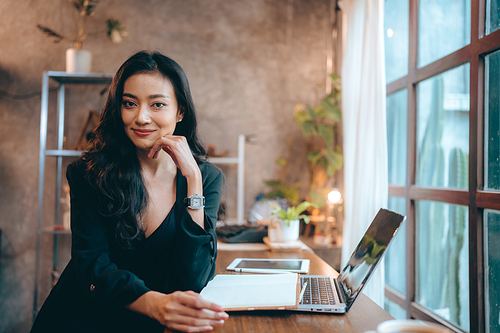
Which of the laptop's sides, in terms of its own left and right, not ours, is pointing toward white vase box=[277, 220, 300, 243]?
right

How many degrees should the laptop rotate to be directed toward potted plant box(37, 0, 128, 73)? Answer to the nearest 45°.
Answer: approximately 45° to its right

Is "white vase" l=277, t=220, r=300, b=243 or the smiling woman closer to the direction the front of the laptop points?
the smiling woman

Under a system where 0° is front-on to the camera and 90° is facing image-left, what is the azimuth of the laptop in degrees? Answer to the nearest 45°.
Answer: approximately 90°

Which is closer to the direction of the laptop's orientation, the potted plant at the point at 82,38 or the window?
the potted plant

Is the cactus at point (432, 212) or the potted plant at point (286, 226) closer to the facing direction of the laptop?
the potted plant
